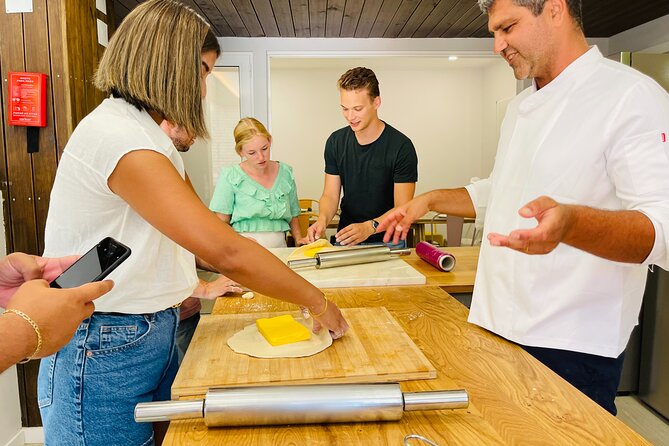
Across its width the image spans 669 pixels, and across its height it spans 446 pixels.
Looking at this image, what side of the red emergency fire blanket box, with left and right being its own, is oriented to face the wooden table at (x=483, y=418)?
front

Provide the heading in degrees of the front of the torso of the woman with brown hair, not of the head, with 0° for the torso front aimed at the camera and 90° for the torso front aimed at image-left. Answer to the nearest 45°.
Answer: approximately 270°

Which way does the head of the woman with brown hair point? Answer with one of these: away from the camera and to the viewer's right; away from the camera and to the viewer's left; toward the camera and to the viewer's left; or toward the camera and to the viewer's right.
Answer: away from the camera and to the viewer's right

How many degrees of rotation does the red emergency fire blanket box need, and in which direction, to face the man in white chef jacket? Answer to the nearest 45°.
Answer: approximately 45° to its left

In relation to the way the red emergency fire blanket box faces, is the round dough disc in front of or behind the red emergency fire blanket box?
in front

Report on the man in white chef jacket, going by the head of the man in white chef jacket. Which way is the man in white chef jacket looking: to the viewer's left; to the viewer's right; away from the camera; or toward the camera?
to the viewer's left

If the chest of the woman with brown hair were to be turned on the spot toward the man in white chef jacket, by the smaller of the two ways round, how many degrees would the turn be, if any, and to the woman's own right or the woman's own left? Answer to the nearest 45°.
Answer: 0° — they already face them
